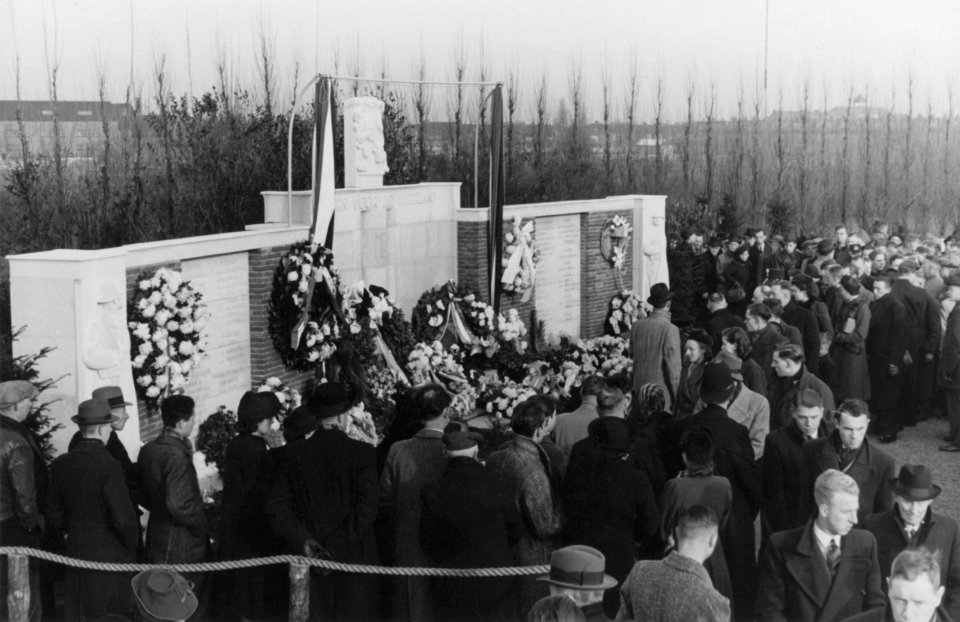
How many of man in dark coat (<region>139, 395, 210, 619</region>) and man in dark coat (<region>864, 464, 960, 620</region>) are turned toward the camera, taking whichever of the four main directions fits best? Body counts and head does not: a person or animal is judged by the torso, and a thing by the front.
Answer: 1

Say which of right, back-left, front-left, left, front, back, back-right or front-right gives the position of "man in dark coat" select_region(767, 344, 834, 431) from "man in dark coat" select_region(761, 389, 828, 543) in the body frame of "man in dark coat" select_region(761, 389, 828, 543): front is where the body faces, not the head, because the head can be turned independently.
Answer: back-left

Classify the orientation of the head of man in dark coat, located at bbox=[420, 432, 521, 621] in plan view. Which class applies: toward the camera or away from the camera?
away from the camera

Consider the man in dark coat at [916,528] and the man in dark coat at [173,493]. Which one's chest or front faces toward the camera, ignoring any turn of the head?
the man in dark coat at [916,528]

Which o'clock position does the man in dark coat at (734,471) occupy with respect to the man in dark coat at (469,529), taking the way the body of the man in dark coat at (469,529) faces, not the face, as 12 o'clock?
the man in dark coat at (734,471) is roughly at 2 o'clock from the man in dark coat at (469,529).

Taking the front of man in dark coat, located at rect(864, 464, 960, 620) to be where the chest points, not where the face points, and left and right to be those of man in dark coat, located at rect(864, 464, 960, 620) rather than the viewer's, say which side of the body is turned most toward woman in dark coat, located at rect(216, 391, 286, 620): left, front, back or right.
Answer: right

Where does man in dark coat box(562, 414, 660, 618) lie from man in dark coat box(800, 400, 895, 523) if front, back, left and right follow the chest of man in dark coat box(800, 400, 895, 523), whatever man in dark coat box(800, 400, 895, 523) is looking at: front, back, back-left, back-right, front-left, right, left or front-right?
front-right

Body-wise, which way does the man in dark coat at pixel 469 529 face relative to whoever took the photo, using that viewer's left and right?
facing away from the viewer

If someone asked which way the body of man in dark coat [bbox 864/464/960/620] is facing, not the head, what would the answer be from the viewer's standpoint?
toward the camera

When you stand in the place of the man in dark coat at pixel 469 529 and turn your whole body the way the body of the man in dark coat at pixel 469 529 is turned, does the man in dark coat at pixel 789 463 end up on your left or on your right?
on your right

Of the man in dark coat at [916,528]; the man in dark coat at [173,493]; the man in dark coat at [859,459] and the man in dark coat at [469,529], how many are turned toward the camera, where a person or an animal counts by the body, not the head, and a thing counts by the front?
2

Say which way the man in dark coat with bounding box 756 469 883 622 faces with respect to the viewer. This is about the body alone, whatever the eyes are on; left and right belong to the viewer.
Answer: facing the viewer and to the right of the viewer

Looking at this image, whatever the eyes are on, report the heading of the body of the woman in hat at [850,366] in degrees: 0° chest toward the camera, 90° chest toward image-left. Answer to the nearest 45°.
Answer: approximately 45°

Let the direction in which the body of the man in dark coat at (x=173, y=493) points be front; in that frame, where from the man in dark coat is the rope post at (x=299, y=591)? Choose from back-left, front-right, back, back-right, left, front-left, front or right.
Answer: right

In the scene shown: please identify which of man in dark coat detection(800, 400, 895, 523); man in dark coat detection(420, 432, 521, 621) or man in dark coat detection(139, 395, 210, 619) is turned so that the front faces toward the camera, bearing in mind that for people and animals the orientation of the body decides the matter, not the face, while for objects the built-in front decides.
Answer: man in dark coat detection(800, 400, 895, 523)

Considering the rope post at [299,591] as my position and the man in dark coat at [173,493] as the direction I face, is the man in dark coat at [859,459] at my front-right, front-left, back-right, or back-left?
back-right

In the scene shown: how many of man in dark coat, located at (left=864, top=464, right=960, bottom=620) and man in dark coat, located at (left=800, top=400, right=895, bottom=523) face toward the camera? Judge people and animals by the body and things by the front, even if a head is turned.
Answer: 2
